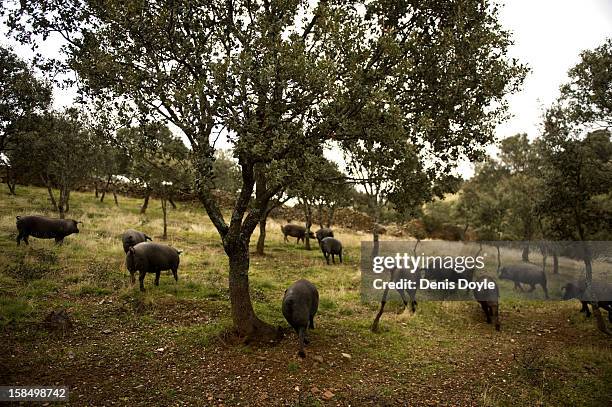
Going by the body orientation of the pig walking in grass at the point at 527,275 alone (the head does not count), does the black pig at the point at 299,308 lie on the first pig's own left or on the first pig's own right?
on the first pig's own left

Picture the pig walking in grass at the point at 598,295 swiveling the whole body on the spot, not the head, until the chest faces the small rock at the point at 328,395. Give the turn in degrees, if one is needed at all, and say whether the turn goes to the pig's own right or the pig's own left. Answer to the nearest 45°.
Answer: approximately 90° to the pig's own left

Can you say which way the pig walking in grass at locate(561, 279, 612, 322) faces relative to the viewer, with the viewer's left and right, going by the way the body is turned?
facing to the left of the viewer

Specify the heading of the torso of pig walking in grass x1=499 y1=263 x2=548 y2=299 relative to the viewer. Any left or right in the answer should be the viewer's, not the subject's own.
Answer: facing to the left of the viewer

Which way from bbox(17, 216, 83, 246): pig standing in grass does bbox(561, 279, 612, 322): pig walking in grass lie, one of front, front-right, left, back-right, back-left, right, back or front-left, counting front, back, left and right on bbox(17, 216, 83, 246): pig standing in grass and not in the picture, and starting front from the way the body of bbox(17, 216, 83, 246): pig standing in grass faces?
front-right

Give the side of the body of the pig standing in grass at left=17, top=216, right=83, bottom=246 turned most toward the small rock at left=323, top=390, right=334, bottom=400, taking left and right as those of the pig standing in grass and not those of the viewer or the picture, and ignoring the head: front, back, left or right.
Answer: right

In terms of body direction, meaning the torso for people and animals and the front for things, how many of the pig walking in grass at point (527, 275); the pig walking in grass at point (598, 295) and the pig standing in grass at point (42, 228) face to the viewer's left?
2

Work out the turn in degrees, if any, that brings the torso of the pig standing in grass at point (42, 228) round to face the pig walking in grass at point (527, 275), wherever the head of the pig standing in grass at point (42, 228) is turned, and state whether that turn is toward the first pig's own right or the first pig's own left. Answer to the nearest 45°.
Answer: approximately 45° to the first pig's own right

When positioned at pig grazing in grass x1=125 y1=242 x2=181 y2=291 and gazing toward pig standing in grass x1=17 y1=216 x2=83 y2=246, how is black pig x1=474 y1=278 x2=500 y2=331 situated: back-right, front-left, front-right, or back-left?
back-right

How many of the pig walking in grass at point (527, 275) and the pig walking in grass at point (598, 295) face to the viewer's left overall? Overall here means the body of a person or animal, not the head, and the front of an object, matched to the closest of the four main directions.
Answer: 2

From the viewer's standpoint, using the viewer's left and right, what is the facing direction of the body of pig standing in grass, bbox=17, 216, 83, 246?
facing to the right of the viewer

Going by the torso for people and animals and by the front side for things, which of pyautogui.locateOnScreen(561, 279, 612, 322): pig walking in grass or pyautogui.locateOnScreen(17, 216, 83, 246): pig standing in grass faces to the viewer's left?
pyautogui.locateOnScreen(561, 279, 612, 322): pig walking in grass
